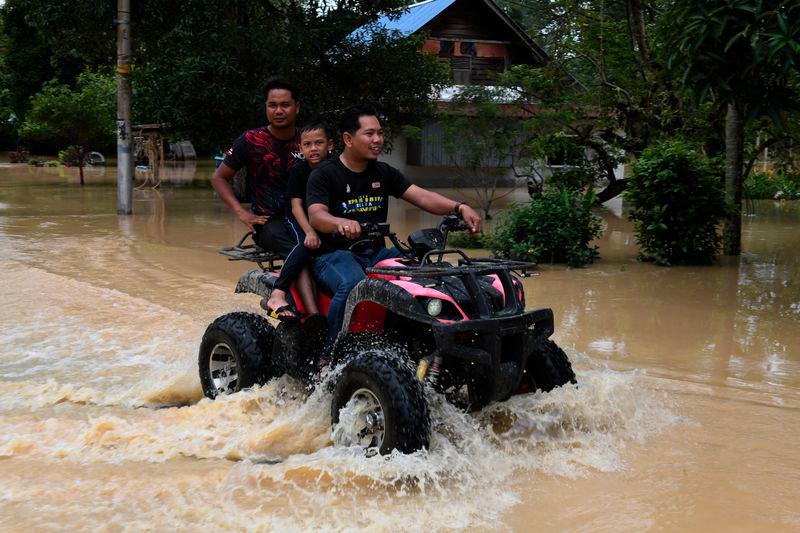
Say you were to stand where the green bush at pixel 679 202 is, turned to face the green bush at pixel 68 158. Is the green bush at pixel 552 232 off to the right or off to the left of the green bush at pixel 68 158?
left

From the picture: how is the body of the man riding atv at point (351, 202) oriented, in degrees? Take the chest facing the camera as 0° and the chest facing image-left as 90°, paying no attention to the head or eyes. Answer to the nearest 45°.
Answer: approximately 315°

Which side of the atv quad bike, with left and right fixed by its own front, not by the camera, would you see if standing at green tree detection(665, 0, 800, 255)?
left

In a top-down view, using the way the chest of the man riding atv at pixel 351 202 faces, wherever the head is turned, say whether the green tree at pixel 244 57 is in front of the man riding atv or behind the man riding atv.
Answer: behind

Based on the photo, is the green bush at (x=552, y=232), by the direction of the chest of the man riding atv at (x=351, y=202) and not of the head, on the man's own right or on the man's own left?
on the man's own left

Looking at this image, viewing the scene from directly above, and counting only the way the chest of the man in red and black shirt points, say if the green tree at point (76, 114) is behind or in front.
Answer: behind

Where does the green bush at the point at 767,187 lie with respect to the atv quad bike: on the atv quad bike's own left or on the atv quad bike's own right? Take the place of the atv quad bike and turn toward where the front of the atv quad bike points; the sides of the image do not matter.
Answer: on the atv quad bike's own left

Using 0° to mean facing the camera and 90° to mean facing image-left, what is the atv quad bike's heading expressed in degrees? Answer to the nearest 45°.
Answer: approximately 315°

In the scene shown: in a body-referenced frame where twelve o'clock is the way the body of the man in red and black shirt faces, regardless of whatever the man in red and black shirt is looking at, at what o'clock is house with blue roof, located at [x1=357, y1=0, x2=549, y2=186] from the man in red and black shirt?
The house with blue roof is roughly at 8 o'clock from the man in red and black shirt.

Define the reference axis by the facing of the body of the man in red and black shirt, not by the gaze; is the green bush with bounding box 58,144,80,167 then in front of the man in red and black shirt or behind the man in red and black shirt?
behind

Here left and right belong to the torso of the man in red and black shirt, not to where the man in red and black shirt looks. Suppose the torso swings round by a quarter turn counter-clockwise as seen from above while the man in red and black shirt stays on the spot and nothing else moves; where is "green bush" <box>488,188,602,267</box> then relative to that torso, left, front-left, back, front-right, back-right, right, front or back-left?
front
